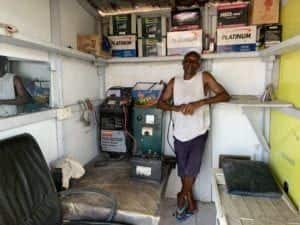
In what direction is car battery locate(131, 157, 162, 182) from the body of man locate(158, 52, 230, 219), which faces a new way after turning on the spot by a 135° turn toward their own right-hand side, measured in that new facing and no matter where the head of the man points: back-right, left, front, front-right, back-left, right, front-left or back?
left

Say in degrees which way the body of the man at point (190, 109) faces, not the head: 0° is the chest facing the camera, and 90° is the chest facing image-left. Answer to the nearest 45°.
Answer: approximately 0°

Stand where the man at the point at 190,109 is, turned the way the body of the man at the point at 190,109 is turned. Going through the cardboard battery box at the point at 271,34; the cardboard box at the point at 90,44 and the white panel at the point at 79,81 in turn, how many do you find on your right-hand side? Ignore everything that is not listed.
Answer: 2

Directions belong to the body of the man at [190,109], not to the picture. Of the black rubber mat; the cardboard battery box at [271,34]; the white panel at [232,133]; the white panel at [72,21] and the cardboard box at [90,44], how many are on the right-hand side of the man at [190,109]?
2
